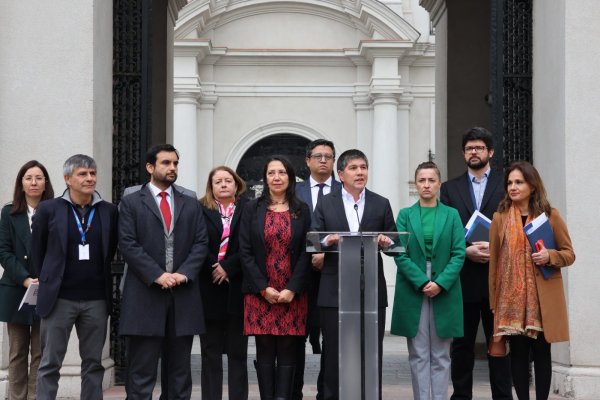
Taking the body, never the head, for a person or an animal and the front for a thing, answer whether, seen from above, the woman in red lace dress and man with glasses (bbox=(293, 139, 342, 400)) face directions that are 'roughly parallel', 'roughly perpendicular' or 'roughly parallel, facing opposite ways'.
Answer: roughly parallel

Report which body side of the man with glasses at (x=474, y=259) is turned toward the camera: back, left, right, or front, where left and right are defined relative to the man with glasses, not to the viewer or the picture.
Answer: front

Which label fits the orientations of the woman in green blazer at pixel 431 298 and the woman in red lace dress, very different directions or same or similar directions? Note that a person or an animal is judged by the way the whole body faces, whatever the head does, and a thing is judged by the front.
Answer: same or similar directions

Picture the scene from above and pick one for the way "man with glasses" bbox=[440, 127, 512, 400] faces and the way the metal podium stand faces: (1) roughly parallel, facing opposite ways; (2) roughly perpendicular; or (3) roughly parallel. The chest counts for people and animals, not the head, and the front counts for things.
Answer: roughly parallel

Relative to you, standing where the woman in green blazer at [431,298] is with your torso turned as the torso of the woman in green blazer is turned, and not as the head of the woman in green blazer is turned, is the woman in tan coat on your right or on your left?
on your left

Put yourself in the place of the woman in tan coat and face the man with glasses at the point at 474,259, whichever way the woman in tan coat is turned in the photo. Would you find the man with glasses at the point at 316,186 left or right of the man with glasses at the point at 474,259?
left

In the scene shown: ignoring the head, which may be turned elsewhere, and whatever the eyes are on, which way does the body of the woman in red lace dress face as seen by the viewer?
toward the camera

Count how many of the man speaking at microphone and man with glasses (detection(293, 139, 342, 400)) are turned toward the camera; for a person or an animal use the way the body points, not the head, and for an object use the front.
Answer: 2

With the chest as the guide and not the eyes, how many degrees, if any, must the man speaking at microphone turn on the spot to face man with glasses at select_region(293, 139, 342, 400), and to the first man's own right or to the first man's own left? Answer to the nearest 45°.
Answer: approximately 180°

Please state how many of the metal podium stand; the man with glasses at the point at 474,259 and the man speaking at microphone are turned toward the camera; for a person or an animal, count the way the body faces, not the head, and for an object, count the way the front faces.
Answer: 3

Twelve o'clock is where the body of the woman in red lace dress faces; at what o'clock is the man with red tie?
The man with red tie is roughly at 3 o'clock from the woman in red lace dress.

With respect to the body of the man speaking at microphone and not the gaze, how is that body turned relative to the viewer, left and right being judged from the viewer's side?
facing the viewer

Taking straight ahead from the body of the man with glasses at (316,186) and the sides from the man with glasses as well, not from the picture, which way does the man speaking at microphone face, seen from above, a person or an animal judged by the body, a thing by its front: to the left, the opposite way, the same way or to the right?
the same way

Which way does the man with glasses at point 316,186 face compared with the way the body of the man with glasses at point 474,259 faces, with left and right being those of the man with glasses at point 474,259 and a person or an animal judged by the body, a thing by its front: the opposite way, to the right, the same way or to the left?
the same way

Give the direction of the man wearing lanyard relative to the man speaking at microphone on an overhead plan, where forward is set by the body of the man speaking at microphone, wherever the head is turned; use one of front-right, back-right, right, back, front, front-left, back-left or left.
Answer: right

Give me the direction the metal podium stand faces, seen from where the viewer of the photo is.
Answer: facing the viewer

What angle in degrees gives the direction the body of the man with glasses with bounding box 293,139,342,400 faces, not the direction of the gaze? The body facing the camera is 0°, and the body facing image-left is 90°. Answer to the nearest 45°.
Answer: approximately 0°

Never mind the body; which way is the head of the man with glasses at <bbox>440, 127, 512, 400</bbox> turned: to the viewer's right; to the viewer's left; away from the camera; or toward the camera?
toward the camera

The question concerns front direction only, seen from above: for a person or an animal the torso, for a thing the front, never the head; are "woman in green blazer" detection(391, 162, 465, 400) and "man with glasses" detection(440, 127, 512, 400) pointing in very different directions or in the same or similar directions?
same or similar directions
